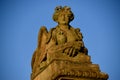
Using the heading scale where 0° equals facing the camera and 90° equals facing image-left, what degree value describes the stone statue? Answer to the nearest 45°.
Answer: approximately 0°
